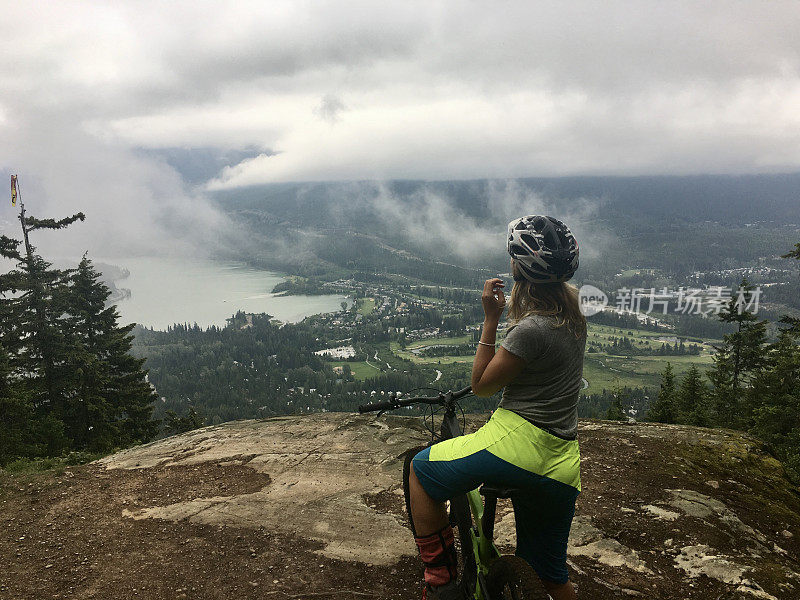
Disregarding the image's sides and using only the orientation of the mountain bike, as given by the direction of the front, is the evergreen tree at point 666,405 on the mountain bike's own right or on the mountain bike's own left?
on the mountain bike's own right

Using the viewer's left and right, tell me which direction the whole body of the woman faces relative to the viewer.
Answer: facing away from the viewer and to the left of the viewer

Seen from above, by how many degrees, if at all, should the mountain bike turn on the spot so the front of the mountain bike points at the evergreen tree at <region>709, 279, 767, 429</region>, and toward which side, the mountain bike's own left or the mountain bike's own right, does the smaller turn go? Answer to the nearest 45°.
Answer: approximately 90° to the mountain bike's own right

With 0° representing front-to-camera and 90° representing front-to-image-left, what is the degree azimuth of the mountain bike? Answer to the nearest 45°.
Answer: approximately 135°

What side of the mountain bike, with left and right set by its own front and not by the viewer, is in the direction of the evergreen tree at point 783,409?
right

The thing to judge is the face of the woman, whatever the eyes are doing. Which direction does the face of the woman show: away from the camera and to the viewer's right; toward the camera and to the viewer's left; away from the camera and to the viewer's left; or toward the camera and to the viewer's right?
away from the camera and to the viewer's left

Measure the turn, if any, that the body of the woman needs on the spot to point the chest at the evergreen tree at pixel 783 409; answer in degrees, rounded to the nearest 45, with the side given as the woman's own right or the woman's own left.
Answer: approximately 90° to the woman's own right
